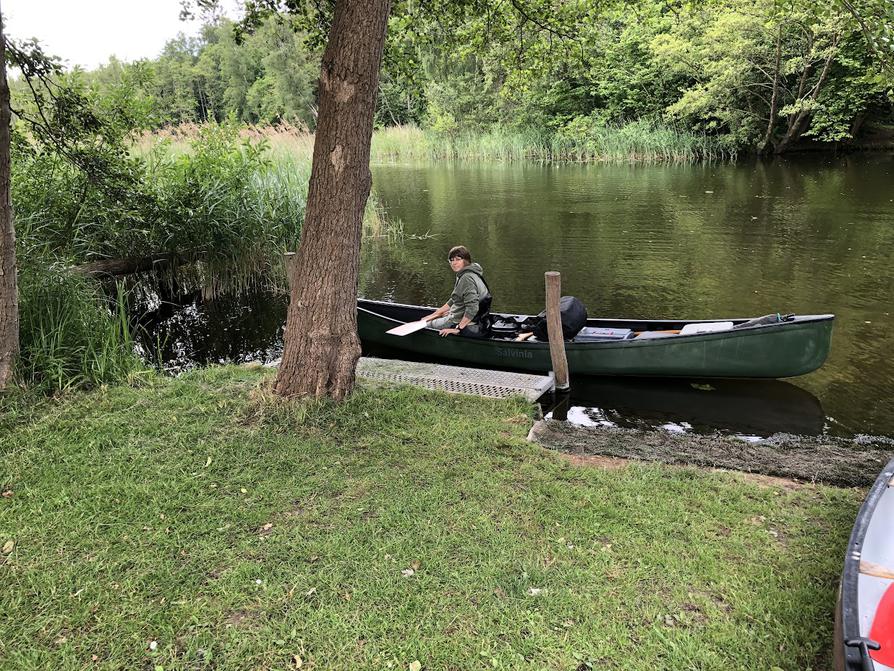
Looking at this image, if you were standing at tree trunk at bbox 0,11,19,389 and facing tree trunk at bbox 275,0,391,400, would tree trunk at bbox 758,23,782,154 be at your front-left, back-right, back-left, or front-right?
front-left

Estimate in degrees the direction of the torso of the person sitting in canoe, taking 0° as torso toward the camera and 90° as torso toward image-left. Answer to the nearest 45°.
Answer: approximately 90°

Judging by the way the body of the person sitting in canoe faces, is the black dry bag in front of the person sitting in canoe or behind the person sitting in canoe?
behind

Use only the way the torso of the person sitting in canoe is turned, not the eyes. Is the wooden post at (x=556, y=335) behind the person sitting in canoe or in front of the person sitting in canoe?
behind

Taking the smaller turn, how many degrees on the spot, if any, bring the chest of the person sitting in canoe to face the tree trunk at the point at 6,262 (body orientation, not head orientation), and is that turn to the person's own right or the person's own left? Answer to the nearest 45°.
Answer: approximately 45° to the person's own left
